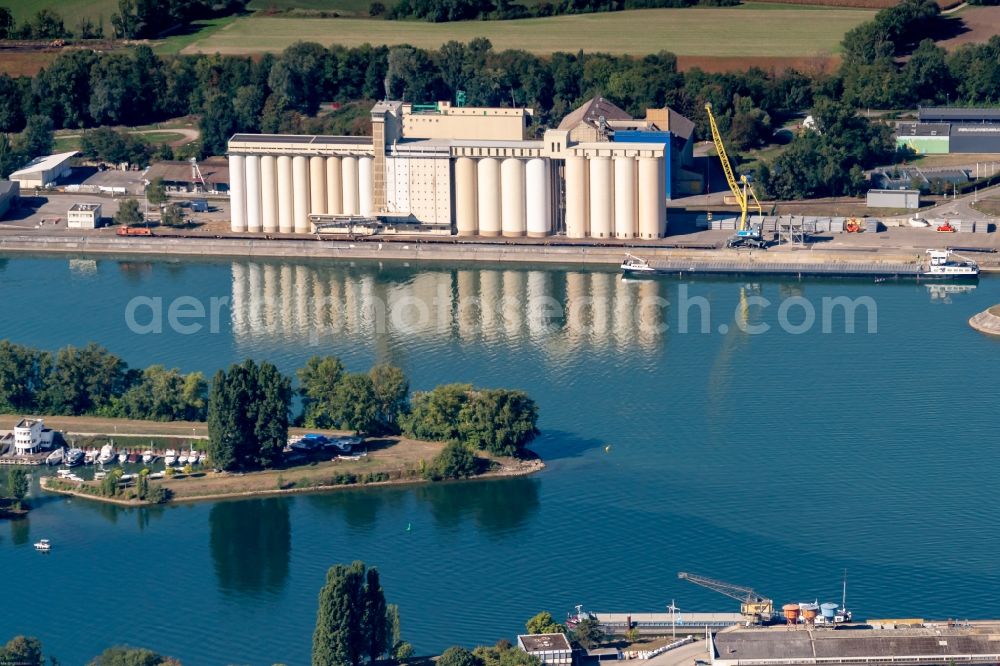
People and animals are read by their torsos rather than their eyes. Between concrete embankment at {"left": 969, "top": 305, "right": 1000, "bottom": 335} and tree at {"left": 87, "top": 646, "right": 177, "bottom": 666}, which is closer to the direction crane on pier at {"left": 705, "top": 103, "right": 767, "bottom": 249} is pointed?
the tree

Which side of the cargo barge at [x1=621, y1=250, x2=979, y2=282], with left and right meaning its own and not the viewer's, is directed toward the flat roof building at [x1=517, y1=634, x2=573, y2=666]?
left

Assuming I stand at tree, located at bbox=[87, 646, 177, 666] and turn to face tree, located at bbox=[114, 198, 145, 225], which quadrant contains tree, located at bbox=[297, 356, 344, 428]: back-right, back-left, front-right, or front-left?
front-right

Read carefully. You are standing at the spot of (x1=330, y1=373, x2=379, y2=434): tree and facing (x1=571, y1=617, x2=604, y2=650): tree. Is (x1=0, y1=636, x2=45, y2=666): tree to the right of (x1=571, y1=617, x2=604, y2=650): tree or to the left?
right

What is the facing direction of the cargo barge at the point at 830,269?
to the viewer's left

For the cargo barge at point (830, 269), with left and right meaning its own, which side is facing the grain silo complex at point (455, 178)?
front

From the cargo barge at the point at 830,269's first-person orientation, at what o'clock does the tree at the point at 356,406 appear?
The tree is roughly at 10 o'clock from the cargo barge.
